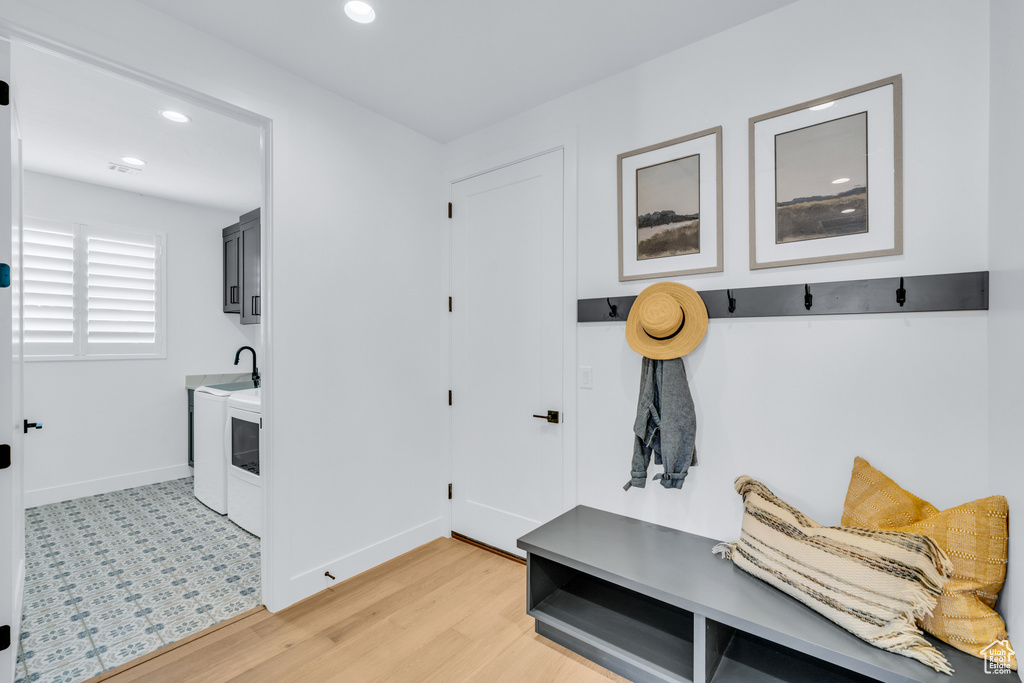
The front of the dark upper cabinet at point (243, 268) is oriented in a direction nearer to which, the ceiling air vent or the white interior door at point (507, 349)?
the ceiling air vent

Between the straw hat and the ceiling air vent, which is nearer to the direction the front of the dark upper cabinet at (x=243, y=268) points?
the ceiling air vent

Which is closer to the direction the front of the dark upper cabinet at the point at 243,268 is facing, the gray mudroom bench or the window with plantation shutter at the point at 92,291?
the window with plantation shutter

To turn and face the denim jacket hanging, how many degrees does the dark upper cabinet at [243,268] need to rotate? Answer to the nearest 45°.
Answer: approximately 135° to its left

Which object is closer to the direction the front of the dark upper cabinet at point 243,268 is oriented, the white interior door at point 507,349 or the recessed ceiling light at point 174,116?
the recessed ceiling light

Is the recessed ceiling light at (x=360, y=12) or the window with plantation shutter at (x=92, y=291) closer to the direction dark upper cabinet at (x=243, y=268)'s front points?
the window with plantation shutter

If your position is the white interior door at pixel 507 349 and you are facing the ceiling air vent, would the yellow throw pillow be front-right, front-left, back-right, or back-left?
back-left

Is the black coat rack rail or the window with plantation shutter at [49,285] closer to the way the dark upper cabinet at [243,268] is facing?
the window with plantation shutter

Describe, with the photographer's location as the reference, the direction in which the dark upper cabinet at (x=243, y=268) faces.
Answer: facing to the left of the viewer

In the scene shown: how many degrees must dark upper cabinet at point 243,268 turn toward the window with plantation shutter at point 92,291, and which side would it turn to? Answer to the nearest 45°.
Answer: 0° — it already faces it

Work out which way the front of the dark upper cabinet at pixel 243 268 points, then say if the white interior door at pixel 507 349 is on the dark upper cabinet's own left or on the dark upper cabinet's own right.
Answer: on the dark upper cabinet's own left
